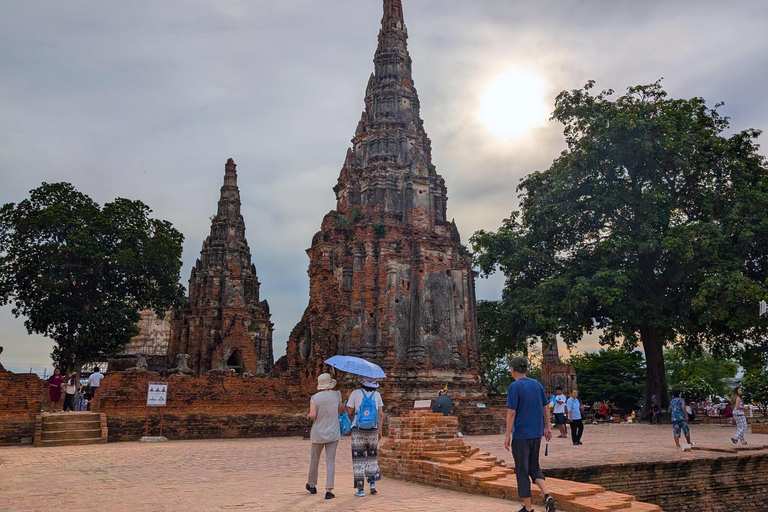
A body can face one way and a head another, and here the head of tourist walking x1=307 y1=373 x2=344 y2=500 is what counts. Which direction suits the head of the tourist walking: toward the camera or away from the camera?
away from the camera

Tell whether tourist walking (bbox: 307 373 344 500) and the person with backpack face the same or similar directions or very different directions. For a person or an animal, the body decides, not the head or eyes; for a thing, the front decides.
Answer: same or similar directions

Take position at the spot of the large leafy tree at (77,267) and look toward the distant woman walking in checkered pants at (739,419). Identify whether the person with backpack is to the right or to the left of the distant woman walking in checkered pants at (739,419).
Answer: right

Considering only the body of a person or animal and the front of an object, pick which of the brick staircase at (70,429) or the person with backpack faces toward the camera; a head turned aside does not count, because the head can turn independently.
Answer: the brick staircase

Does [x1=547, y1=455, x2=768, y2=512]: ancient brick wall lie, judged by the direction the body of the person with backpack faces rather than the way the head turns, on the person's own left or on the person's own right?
on the person's own right

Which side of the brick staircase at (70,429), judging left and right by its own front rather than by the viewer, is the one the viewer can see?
front

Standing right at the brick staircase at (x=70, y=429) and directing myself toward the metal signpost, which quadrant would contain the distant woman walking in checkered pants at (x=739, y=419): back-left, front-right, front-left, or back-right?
front-right

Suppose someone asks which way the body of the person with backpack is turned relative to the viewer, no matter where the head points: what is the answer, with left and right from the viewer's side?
facing away from the viewer

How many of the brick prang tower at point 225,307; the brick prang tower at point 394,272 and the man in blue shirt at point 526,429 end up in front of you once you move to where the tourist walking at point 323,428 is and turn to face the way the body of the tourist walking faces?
2

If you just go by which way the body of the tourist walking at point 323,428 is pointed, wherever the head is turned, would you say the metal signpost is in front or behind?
in front

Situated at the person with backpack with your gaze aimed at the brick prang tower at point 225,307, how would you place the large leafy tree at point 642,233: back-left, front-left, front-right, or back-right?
front-right

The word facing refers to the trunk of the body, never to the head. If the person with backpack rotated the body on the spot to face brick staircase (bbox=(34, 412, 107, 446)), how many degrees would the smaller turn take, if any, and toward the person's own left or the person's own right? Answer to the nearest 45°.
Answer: approximately 45° to the person's own left

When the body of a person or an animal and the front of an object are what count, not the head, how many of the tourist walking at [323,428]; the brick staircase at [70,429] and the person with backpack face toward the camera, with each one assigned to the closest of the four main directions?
1

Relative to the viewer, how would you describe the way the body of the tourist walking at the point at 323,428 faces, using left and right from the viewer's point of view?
facing away from the viewer
